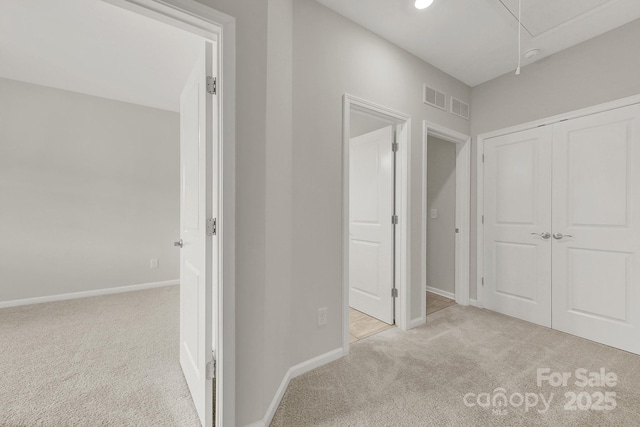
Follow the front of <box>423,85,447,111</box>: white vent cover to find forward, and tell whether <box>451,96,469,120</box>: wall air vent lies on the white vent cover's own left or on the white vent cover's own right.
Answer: on the white vent cover's own left

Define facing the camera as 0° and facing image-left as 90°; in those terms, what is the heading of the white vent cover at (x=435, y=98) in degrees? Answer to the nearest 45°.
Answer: approximately 315°

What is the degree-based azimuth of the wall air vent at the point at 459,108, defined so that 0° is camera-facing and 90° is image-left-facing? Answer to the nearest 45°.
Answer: approximately 315°

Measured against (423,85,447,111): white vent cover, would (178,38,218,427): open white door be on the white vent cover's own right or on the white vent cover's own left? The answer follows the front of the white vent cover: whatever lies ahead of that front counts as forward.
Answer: on the white vent cover's own right

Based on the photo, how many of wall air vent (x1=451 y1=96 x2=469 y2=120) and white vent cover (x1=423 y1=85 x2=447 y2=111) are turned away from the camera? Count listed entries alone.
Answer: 0
